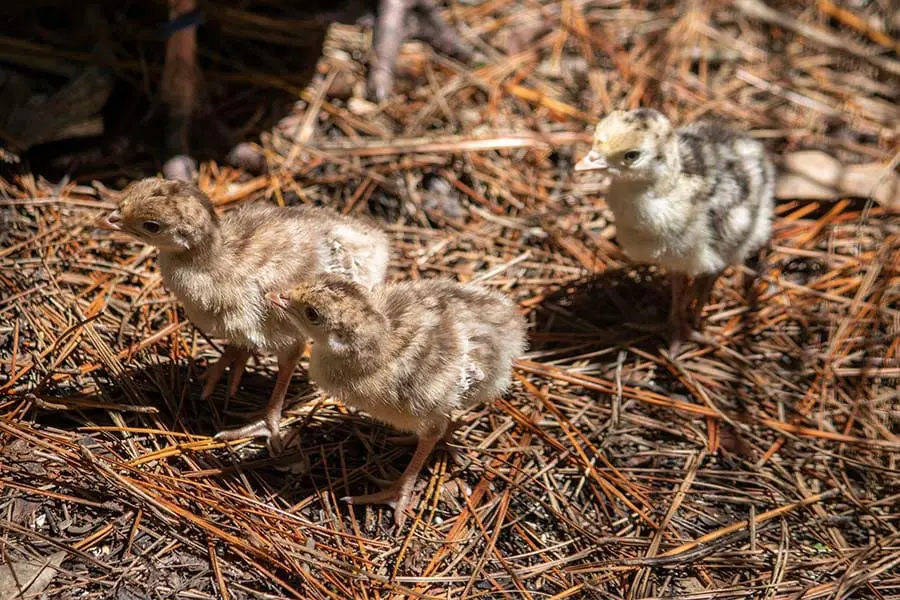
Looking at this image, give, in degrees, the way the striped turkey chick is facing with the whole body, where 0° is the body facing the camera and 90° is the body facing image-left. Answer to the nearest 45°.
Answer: approximately 45°

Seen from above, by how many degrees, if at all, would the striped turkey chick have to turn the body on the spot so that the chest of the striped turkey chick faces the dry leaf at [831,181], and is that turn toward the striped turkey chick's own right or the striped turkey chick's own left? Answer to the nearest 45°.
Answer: approximately 180°

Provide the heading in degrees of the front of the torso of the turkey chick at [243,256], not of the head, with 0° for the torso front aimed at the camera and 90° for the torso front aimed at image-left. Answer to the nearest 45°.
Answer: approximately 90°

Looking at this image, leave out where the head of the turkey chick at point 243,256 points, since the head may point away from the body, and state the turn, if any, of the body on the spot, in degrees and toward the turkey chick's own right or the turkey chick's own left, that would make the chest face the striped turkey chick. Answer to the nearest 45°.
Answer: approximately 180°

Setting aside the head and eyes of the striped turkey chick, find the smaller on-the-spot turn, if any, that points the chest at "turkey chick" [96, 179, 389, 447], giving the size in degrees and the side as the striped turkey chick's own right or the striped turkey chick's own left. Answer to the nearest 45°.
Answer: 0° — it already faces it

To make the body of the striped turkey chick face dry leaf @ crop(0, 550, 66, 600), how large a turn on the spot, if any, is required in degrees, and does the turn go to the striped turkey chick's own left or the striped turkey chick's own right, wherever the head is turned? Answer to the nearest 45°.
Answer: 0° — it already faces it

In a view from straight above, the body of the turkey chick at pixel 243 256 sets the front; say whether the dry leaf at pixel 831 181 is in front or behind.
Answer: behind

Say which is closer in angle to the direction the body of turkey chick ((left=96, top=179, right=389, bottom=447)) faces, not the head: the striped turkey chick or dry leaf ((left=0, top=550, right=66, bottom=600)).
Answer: the dry leaf
